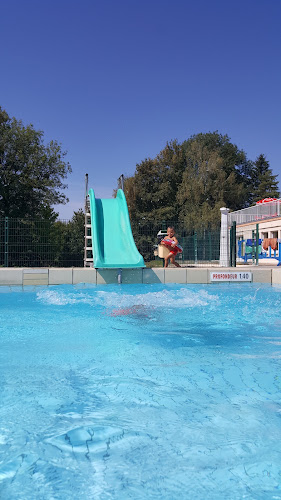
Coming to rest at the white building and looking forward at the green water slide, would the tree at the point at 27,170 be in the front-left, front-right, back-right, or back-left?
front-right

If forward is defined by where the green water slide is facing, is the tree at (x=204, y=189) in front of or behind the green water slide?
behind

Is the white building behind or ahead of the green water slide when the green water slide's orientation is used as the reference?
behind

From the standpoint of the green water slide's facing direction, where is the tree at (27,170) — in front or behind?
behind

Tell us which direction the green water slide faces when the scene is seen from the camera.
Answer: facing the viewer

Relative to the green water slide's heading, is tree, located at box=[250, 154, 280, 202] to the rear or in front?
to the rear
